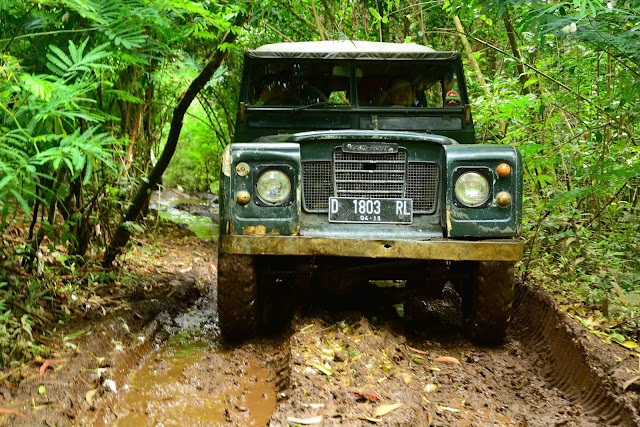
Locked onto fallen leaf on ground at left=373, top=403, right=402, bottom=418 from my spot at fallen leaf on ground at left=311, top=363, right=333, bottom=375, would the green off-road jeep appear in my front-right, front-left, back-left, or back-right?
back-left

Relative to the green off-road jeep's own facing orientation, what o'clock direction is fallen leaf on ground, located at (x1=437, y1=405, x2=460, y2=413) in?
The fallen leaf on ground is roughly at 11 o'clock from the green off-road jeep.

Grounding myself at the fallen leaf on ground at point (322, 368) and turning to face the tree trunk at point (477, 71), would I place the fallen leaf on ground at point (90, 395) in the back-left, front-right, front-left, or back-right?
back-left

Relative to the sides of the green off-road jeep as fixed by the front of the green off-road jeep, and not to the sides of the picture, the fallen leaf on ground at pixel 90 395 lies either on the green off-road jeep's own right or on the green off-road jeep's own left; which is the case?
on the green off-road jeep's own right

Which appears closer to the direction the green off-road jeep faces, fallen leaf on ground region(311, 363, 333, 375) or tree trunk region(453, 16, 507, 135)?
the fallen leaf on ground

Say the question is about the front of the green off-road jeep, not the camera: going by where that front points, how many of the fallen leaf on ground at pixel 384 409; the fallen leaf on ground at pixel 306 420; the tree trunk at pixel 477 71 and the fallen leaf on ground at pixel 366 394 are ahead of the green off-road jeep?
3

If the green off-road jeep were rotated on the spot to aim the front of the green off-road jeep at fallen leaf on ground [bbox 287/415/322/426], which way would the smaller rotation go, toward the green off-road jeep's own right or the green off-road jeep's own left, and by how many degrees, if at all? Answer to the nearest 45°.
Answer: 0° — it already faces it

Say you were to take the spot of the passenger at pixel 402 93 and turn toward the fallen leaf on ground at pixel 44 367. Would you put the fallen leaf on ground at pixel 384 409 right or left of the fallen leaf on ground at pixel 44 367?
left

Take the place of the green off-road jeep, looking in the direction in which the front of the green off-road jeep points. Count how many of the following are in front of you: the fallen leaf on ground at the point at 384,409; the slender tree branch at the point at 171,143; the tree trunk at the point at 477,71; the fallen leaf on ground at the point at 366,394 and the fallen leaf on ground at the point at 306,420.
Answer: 3

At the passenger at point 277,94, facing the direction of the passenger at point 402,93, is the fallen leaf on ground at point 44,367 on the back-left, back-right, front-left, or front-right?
back-right

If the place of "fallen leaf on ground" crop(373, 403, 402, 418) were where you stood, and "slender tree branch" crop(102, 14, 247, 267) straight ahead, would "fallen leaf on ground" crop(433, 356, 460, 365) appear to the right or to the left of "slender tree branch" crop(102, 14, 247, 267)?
right

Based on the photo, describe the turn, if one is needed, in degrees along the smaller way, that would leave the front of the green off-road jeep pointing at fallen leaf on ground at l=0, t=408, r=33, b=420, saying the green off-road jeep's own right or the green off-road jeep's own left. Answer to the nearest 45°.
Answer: approximately 45° to the green off-road jeep's own right

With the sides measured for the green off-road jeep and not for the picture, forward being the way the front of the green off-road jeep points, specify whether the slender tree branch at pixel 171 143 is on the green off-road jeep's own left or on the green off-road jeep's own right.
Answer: on the green off-road jeep's own right

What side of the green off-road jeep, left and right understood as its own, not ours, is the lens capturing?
front

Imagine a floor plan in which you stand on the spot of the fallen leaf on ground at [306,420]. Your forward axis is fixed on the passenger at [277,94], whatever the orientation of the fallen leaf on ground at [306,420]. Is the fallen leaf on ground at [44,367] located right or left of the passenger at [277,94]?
left

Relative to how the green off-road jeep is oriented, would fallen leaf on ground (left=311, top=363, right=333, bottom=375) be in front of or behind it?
in front

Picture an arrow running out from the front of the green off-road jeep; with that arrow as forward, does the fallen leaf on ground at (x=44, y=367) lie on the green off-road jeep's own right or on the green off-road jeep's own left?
on the green off-road jeep's own right

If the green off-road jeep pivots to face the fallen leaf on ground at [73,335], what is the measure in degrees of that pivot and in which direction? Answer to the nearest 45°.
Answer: approximately 90° to its right
